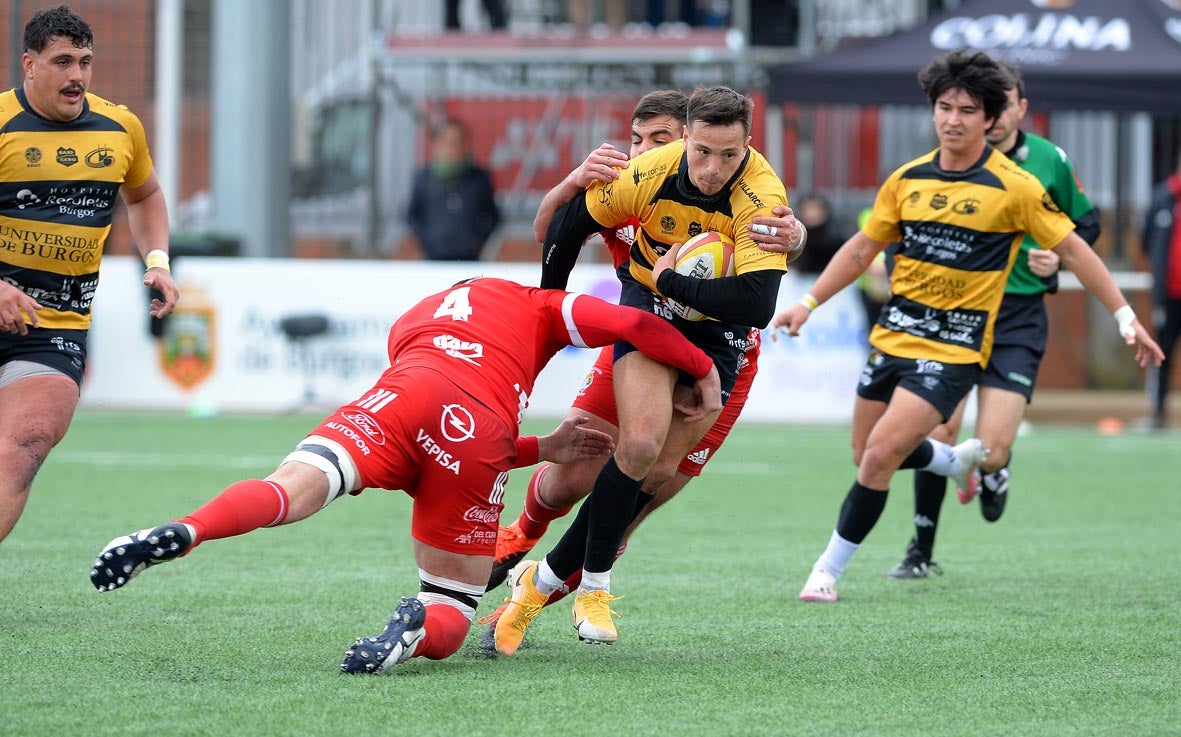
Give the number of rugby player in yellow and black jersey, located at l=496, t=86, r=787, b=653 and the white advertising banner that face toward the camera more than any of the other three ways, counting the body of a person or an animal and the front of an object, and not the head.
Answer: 2

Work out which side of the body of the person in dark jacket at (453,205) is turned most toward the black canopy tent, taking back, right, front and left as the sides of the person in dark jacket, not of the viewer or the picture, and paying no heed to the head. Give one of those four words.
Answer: left

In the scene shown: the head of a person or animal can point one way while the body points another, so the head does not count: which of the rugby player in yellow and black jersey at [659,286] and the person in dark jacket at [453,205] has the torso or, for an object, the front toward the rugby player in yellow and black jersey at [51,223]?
the person in dark jacket

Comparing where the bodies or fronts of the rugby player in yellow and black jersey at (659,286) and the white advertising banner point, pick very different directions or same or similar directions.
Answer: same or similar directions

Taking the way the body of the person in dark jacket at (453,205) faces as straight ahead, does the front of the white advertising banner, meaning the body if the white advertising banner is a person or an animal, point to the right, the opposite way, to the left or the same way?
the same way

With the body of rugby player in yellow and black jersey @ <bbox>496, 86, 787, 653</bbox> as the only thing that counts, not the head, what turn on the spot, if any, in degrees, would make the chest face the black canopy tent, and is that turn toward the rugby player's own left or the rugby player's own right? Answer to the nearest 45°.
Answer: approximately 180°

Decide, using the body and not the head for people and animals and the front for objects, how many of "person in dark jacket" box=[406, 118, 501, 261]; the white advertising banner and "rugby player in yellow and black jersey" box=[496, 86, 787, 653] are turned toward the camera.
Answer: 3

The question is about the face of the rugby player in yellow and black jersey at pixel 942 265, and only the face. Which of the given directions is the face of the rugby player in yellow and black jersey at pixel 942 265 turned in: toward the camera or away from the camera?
toward the camera

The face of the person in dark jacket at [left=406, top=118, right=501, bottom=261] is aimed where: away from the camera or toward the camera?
toward the camera

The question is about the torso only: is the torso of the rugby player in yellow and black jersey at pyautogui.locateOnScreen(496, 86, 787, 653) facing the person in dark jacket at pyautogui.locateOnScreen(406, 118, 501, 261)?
no

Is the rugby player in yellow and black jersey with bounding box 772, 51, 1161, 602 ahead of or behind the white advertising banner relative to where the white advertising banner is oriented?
ahead

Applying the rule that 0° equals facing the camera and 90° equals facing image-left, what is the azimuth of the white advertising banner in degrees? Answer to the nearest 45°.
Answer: approximately 0°

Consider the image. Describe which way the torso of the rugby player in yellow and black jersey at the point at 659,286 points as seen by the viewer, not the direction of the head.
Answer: toward the camera

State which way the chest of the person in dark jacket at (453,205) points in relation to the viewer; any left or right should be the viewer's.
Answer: facing the viewer
